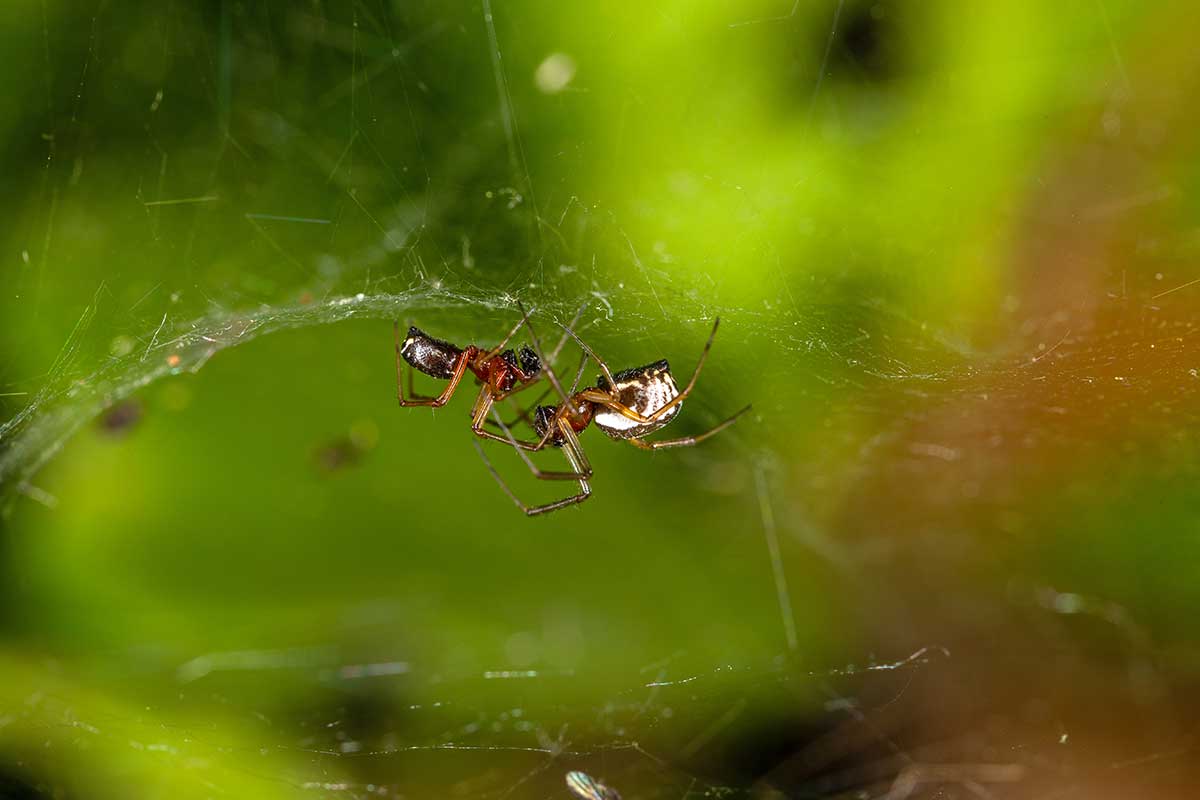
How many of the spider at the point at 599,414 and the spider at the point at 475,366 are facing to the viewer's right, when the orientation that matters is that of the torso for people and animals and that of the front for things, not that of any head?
1

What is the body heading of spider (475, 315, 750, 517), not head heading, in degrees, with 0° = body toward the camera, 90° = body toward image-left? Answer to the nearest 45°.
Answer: approximately 90°

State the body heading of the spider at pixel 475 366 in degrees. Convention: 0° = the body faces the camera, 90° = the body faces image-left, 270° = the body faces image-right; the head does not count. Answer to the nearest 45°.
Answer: approximately 270°

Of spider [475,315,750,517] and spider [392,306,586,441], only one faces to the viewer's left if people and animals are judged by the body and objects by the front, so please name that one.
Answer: spider [475,315,750,517]

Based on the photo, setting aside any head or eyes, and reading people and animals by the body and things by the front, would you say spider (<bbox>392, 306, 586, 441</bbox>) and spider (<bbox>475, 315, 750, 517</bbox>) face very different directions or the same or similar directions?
very different directions
